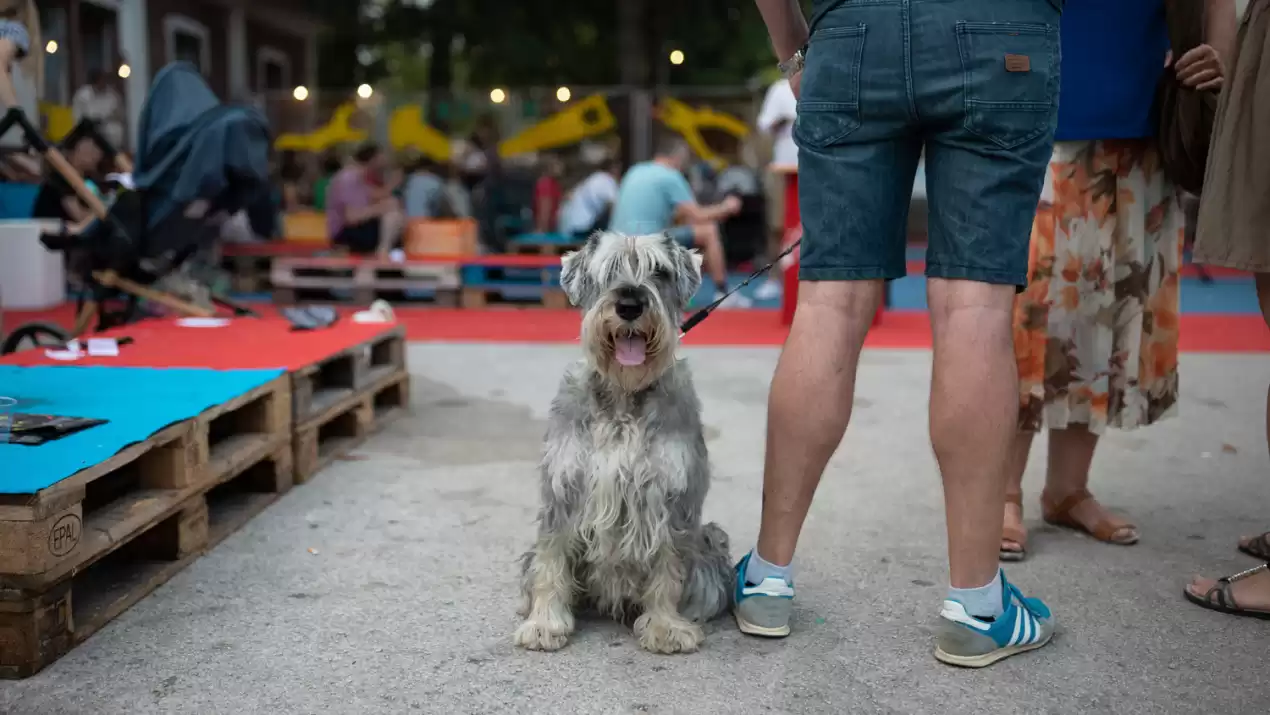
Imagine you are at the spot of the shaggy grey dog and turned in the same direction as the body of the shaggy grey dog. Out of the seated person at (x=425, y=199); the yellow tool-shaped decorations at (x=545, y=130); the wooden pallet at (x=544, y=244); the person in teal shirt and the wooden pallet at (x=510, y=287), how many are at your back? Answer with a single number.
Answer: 5

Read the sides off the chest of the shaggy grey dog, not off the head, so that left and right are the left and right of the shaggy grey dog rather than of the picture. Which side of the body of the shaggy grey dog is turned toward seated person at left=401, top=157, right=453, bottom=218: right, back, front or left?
back

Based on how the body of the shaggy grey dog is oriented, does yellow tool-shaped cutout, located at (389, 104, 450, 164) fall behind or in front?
behind

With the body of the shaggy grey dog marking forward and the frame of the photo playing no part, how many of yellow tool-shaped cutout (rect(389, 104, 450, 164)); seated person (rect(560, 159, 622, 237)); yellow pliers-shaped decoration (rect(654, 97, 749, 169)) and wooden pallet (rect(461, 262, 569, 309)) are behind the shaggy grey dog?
4

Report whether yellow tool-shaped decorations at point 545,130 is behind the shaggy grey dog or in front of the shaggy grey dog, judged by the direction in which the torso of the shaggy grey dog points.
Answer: behind

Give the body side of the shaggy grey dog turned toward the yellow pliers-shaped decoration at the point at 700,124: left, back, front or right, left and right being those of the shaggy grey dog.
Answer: back

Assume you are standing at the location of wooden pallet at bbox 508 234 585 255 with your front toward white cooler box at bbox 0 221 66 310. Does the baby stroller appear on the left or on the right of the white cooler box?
left

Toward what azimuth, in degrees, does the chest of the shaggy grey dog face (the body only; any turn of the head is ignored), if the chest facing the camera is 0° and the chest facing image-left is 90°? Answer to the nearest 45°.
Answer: approximately 0°

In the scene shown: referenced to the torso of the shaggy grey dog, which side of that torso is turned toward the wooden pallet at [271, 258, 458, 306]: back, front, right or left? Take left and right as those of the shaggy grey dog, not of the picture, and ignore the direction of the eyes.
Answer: back

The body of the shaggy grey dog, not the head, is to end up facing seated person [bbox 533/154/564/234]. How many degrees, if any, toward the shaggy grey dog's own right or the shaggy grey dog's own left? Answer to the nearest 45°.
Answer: approximately 180°

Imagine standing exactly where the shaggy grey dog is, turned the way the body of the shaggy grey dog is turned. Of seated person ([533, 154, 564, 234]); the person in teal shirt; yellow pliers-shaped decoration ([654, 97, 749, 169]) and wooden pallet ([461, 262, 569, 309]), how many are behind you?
4

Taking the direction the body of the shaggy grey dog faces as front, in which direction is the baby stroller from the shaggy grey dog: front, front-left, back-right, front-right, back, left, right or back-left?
back-right

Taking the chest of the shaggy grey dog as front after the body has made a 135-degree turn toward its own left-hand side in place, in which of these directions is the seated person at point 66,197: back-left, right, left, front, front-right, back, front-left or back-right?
left

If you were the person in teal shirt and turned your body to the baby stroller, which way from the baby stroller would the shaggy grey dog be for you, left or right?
left

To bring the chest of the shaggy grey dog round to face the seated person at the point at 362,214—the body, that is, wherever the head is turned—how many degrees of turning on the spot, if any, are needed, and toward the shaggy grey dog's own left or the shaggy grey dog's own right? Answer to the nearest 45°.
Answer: approximately 180°
